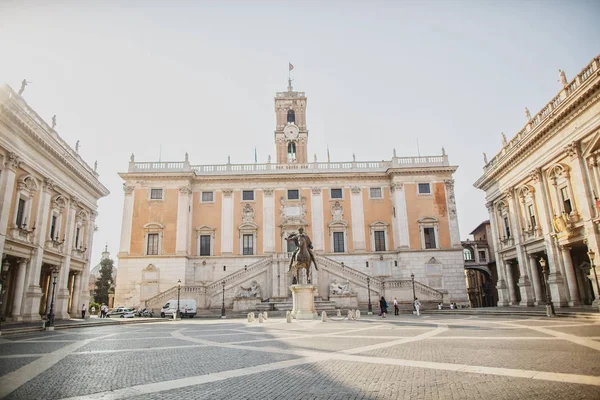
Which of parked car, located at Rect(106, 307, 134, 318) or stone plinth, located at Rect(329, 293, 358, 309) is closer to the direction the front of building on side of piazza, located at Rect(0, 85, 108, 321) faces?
the stone plinth

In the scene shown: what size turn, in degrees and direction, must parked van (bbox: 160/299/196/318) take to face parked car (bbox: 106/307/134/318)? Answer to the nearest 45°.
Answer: approximately 45° to its right

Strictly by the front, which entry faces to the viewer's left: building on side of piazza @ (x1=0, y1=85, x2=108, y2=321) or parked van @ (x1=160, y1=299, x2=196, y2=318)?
the parked van

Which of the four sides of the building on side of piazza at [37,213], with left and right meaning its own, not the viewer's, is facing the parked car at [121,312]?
left

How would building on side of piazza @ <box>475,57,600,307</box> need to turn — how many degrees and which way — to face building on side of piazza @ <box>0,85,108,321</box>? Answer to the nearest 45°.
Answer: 0° — it already faces it

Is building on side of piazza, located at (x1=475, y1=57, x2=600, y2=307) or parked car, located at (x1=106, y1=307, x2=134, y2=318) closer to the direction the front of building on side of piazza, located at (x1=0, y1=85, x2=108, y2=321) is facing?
the building on side of piazza

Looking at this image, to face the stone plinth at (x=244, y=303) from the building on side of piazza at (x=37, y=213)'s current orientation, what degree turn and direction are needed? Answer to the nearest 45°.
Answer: approximately 45° to its left

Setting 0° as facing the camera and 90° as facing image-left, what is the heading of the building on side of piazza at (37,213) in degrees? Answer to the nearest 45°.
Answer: approximately 315°

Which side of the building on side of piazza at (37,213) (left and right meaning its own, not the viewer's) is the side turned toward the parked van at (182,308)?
left

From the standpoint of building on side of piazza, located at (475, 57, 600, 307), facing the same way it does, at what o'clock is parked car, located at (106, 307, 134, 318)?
The parked car is roughly at 1 o'clock from the building on side of piazza.

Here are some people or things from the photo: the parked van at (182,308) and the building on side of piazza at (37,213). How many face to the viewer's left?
1

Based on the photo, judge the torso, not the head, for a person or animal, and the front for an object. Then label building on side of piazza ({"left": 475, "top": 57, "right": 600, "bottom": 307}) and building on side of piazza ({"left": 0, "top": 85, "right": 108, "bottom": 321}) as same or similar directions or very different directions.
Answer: very different directions

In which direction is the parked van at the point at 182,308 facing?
to the viewer's left

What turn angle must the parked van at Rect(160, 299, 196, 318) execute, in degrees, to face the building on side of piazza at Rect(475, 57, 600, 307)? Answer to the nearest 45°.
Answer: approximately 135° to its left
